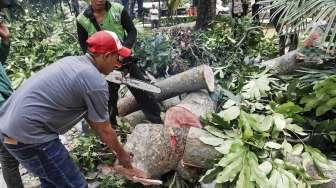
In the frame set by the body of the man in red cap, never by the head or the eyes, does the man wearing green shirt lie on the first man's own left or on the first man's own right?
on the first man's own left

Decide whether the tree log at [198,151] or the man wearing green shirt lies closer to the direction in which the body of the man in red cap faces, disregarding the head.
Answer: the tree log

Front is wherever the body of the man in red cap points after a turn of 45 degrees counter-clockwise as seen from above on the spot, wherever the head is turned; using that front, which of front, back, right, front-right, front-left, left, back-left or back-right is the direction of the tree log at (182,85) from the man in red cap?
front

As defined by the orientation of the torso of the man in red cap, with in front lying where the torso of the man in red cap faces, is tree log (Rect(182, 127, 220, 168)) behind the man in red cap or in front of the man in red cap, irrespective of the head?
in front

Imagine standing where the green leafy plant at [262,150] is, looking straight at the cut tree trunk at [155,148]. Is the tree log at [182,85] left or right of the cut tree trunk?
right

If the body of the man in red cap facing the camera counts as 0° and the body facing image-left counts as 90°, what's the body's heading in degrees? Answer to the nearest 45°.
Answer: approximately 270°

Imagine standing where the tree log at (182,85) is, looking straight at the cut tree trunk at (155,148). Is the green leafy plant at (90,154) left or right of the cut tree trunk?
right

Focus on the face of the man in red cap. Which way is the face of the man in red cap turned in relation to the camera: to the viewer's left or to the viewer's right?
to the viewer's right
